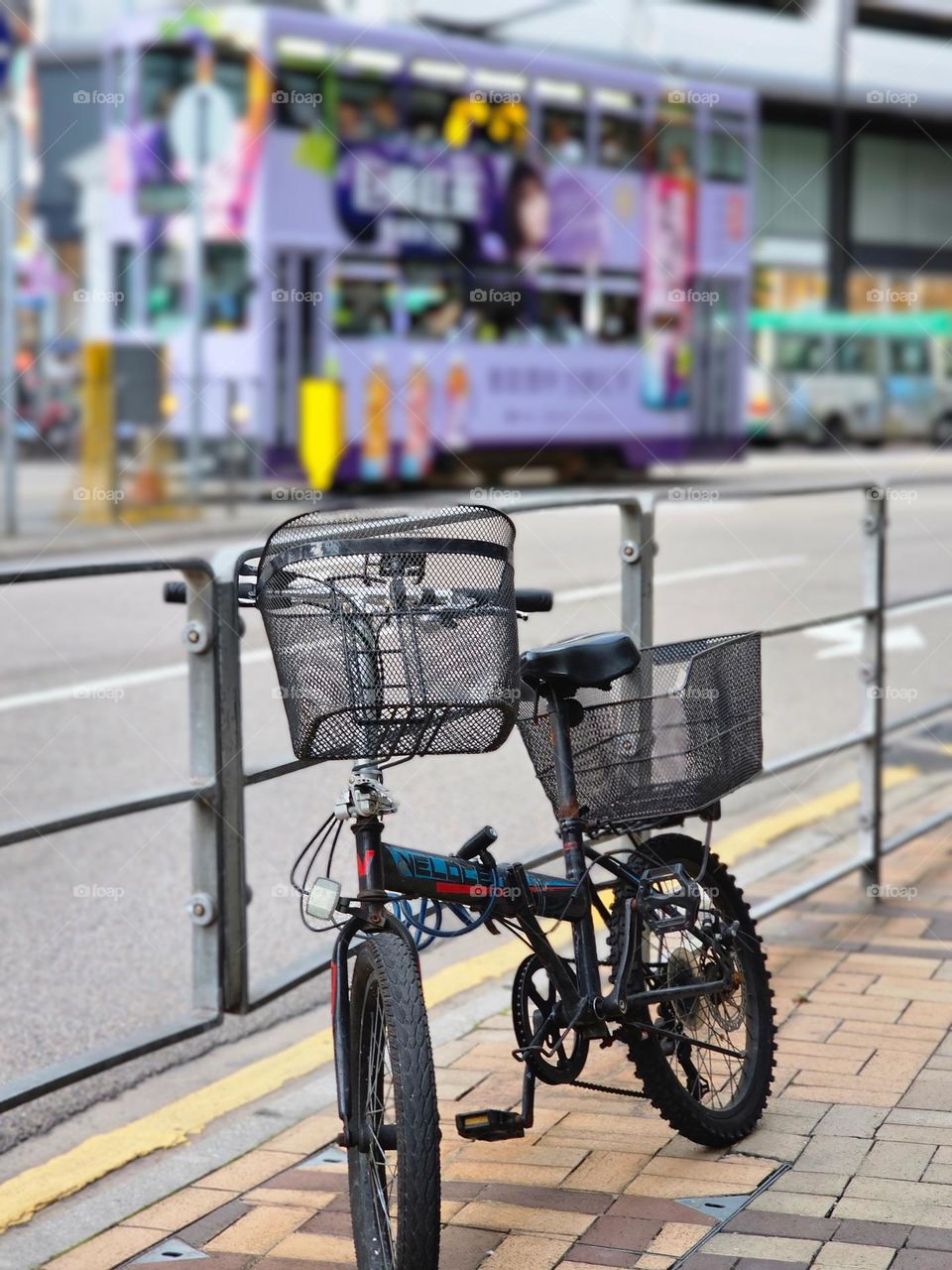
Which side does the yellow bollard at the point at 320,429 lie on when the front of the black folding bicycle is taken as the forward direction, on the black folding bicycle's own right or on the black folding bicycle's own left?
on the black folding bicycle's own right

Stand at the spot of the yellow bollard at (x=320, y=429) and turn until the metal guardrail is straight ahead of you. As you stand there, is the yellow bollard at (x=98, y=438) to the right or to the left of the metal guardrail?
right

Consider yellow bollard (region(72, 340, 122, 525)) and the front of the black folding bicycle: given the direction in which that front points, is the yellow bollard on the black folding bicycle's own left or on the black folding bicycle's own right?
on the black folding bicycle's own right

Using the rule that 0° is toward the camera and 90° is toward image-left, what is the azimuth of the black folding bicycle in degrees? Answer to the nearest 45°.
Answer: approximately 45°
